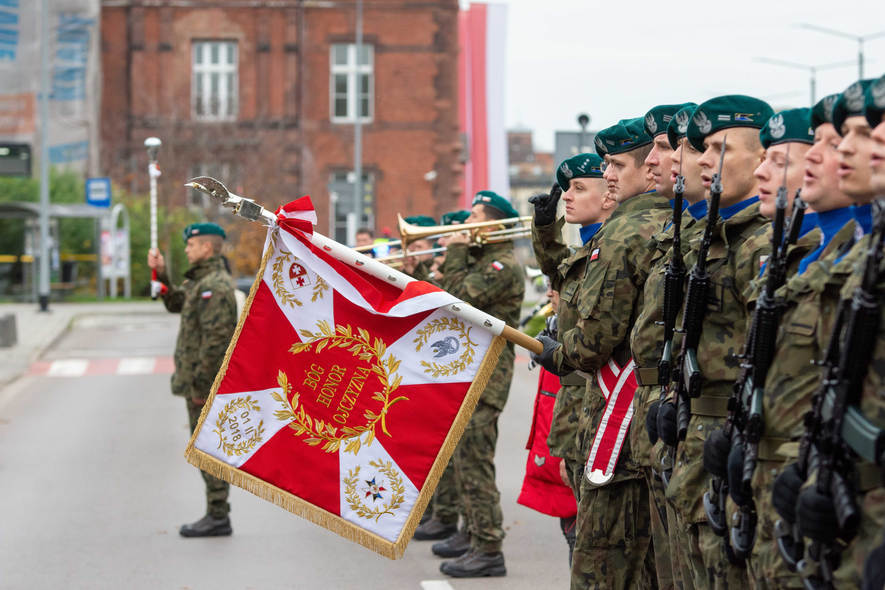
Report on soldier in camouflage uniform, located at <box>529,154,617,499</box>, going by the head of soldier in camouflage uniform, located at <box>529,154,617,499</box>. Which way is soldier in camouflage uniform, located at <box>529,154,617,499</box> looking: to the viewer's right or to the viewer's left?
to the viewer's left

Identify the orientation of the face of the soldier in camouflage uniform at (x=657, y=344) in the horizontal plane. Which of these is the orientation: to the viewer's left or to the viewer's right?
to the viewer's left

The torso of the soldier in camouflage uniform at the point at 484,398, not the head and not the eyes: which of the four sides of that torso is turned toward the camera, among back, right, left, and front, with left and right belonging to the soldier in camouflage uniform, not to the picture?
left

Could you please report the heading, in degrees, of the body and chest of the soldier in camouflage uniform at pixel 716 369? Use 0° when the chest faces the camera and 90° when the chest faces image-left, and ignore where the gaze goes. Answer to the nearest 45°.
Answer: approximately 90°

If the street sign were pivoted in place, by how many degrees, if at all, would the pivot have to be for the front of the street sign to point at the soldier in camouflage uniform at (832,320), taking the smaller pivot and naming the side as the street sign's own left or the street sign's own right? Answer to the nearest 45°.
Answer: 0° — it already faces them

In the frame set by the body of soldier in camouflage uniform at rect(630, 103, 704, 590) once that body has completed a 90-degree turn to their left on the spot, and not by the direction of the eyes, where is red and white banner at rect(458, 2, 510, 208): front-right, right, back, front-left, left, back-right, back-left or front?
back

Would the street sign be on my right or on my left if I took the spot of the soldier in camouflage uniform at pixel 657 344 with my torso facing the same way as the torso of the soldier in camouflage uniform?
on my right

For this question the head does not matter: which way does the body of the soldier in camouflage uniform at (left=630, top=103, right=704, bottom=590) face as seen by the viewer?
to the viewer's left

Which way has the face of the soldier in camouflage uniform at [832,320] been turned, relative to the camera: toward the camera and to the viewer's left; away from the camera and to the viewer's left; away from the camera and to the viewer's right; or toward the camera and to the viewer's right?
toward the camera and to the viewer's left

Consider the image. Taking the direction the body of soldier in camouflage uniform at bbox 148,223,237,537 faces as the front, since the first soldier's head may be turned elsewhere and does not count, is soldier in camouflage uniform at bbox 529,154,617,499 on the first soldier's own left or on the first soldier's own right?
on the first soldier's own left

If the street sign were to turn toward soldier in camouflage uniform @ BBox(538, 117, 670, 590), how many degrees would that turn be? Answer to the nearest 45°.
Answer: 0° — it already faces them
